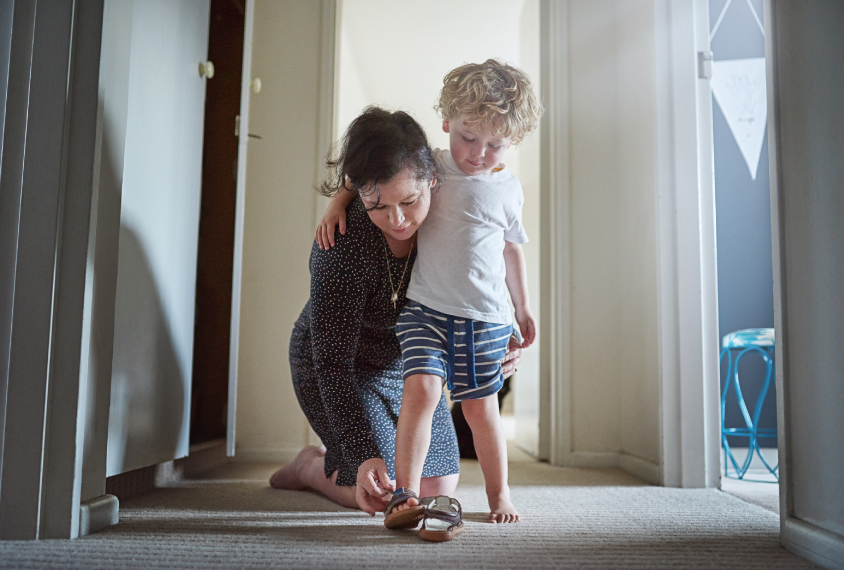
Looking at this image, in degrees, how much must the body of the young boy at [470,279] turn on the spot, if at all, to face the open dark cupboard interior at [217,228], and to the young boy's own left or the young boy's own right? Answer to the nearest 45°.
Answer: approximately 135° to the young boy's own right

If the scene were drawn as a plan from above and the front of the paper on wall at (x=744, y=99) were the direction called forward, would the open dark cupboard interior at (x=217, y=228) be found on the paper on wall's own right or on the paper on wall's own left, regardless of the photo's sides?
on the paper on wall's own right

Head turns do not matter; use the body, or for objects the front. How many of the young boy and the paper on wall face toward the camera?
2

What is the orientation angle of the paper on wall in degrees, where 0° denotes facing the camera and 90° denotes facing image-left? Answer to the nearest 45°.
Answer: approximately 0°

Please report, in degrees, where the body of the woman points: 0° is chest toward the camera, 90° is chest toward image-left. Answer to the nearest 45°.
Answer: approximately 315°

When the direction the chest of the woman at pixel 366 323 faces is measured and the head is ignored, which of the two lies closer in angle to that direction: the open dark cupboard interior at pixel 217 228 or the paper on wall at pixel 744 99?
the paper on wall

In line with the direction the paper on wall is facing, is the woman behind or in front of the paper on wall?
in front

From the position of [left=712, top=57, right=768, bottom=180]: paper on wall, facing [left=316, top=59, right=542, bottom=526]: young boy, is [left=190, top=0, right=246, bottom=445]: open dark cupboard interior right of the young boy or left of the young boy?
right

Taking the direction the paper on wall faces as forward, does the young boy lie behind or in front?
in front

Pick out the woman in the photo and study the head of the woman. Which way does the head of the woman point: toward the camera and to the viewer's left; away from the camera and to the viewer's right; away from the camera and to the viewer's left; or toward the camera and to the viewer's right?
toward the camera and to the viewer's right

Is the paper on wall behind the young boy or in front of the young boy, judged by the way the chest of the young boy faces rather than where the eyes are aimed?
behind
